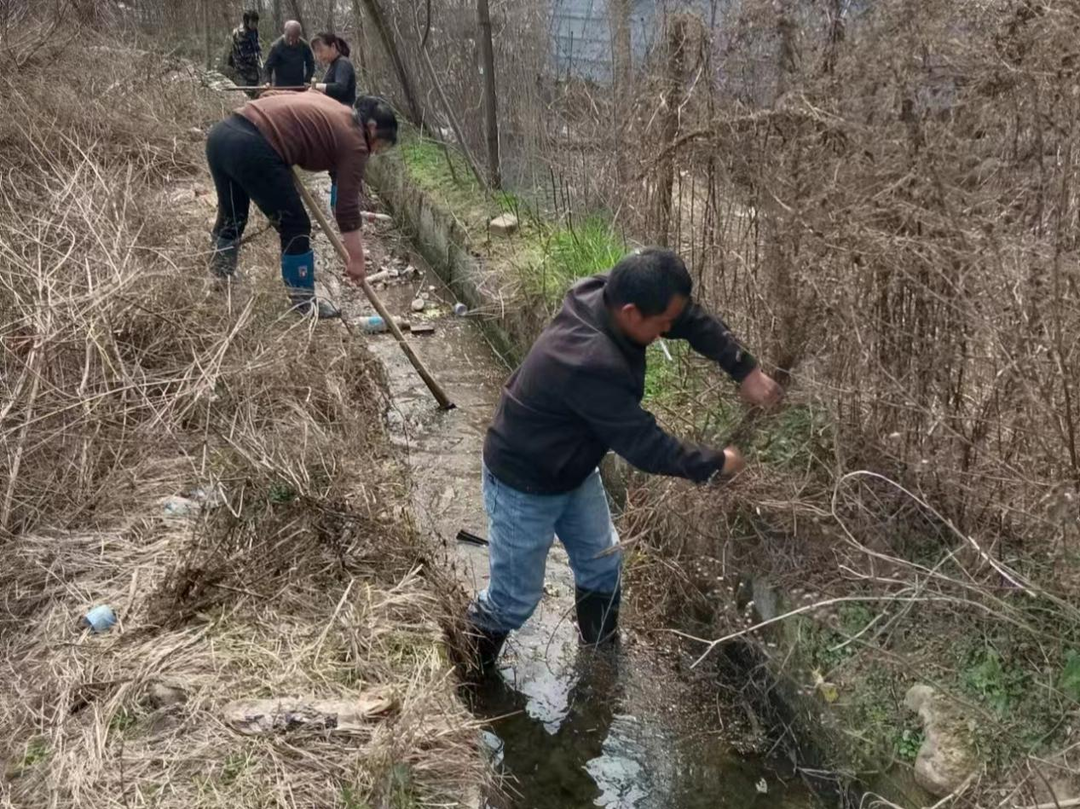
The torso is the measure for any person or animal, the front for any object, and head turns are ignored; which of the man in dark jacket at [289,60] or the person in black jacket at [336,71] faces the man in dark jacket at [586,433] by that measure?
the man in dark jacket at [289,60]

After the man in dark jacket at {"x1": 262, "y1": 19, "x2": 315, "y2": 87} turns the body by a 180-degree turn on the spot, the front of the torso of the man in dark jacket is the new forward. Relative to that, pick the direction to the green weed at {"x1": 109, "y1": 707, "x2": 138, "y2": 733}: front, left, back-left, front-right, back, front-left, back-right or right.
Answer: back

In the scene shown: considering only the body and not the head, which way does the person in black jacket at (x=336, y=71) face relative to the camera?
to the viewer's left

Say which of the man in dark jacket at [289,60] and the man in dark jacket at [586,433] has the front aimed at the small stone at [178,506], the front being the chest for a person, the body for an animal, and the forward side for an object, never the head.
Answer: the man in dark jacket at [289,60]

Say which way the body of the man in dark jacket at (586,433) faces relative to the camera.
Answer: to the viewer's right

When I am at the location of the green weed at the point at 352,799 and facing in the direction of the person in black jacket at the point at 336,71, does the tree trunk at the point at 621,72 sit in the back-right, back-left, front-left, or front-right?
front-right
